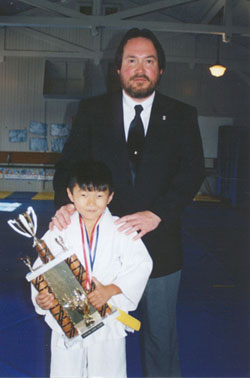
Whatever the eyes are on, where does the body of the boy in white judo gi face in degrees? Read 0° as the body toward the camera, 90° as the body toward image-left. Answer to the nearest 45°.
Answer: approximately 0°

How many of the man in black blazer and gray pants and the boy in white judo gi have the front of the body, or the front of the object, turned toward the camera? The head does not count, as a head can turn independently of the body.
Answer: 2

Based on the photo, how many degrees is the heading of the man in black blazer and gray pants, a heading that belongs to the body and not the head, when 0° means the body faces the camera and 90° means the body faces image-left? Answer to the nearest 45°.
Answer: approximately 0°
